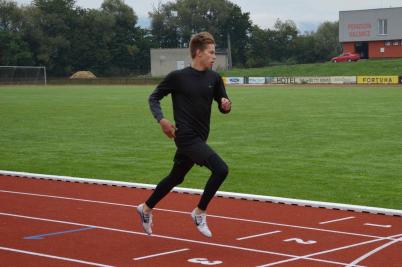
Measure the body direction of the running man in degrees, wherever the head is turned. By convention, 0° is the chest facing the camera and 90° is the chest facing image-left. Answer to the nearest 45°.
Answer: approximately 315°
